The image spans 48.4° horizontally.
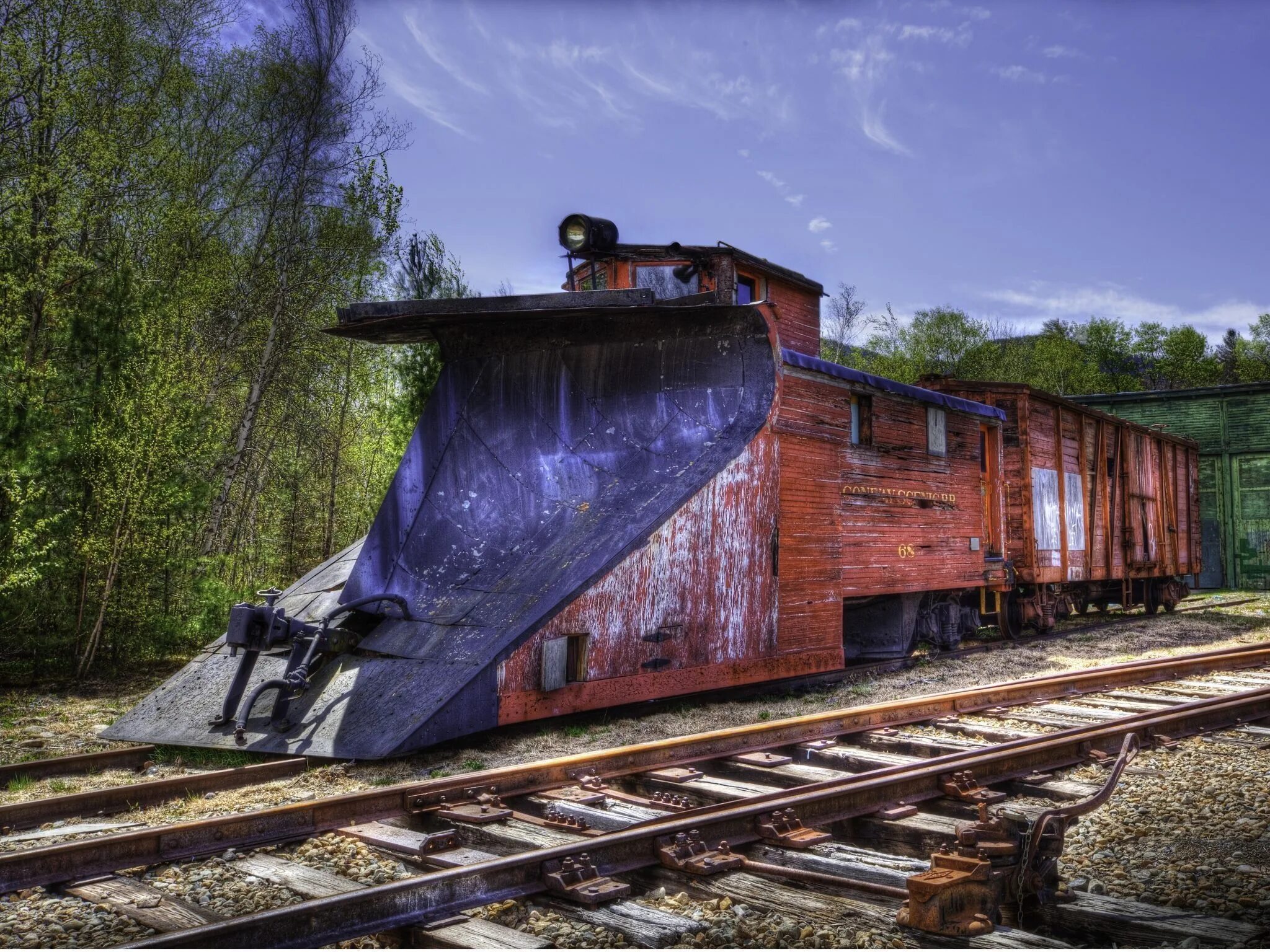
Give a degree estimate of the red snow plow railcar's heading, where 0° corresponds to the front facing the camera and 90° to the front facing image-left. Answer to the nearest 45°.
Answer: approximately 45°

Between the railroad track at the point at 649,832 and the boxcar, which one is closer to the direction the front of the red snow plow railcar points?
the railroad track

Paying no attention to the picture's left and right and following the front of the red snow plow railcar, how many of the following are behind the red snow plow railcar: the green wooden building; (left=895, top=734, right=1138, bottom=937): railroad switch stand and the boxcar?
2

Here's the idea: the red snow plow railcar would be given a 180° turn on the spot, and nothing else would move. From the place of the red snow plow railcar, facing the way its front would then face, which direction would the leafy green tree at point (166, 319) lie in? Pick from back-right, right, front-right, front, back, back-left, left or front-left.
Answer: left

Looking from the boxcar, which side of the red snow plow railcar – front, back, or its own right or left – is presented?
back

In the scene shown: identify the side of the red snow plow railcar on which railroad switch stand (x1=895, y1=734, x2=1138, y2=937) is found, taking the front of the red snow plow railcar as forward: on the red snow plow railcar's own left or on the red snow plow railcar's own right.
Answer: on the red snow plow railcar's own left

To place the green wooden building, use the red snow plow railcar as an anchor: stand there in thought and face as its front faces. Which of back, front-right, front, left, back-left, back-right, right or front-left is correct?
back

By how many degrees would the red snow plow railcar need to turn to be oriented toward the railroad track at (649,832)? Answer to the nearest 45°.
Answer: approximately 45° to its left

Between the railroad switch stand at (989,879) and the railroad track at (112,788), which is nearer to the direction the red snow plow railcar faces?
the railroad track
